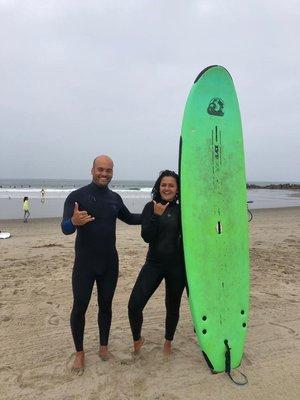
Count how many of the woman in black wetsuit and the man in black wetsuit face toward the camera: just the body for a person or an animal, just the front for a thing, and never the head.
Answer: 2

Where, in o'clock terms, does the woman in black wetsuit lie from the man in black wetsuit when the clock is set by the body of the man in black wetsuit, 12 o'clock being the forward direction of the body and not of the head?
The woman in black wetsuit is roughly at 9 o'clock from the man in black wetsuit.

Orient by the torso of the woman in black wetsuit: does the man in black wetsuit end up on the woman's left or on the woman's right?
on the woman's right

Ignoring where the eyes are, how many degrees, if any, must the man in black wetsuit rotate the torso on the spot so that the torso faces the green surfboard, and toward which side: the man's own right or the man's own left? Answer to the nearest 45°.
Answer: approximately 90° to the man's own left

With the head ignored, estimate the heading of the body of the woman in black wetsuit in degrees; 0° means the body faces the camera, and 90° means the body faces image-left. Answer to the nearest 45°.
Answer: approximately 0°
